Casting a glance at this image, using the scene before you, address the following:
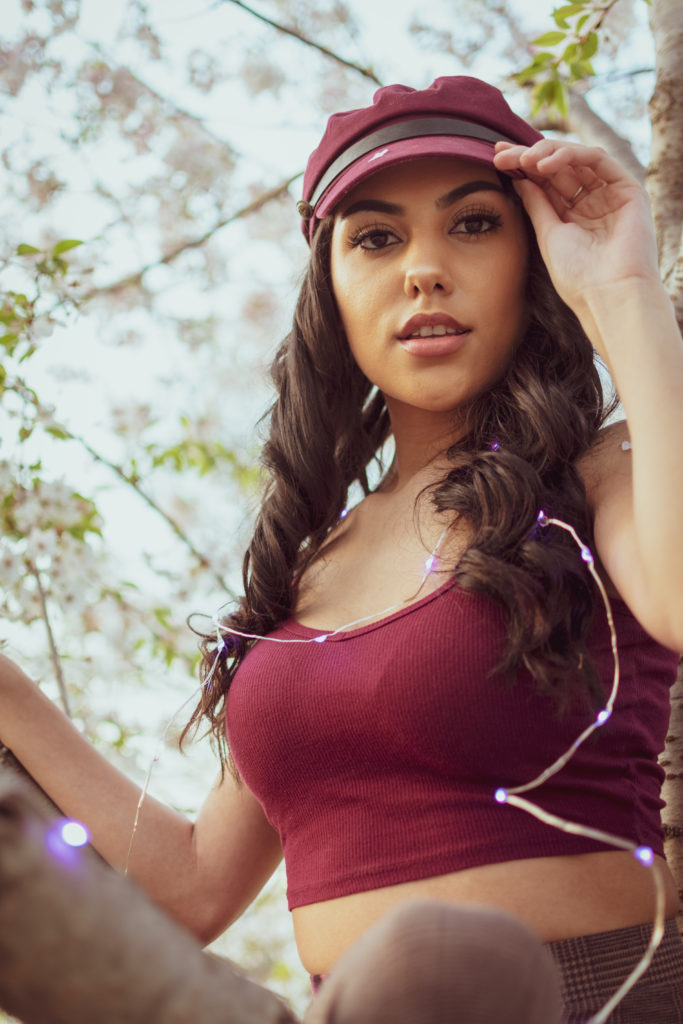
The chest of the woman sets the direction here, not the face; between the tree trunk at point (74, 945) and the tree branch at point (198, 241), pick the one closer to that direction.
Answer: the tree trunk

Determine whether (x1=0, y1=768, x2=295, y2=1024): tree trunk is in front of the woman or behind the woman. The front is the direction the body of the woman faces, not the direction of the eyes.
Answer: in front

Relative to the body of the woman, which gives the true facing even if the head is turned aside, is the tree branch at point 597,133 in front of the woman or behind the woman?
behind

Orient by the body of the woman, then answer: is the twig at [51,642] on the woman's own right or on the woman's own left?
on the woman's own right

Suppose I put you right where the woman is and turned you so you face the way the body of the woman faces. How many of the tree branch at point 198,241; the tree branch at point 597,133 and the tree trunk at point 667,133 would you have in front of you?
0

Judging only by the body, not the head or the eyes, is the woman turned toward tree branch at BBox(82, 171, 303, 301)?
no

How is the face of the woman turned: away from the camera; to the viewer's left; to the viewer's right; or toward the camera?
toward the camera

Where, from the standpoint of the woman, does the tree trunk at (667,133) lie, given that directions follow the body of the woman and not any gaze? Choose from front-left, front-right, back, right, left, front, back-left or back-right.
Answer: back

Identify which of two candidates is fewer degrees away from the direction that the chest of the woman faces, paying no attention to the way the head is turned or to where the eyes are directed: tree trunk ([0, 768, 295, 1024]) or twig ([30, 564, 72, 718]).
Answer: the tree trunk

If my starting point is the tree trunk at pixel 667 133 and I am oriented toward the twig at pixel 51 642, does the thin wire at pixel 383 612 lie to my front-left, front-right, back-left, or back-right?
front-left

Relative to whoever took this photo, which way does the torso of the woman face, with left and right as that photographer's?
facing the viewer and to the left of the viewer
